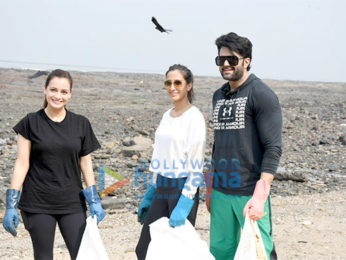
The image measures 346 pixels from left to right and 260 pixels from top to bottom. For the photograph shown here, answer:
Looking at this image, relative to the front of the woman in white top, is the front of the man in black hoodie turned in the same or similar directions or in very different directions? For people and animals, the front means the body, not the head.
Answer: same or similar directions

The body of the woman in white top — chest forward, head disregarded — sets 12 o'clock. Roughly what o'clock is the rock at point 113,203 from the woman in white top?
The rock is roughly at 4 o'clock from the woman in white top.

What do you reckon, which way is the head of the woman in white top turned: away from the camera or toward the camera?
toward the camera

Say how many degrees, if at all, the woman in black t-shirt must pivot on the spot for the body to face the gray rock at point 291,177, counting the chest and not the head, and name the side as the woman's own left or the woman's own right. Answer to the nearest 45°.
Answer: approximately 135° to the woman's own left

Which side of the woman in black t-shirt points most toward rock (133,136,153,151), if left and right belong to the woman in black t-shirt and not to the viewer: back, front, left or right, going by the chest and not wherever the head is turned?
back

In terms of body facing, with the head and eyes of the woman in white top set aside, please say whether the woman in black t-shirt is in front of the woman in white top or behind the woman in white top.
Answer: in front

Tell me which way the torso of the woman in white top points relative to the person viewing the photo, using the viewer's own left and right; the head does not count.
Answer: facing the viewer and to the left of the viewer

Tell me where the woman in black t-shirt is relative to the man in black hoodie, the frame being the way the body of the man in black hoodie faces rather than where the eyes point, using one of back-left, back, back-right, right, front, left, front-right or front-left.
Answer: front-right

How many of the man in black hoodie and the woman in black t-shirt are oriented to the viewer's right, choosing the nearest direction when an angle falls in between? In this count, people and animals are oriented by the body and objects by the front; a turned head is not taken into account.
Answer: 0

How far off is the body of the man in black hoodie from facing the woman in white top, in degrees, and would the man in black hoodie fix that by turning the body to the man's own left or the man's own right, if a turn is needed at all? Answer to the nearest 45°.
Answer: approximately 45° to the man's own right

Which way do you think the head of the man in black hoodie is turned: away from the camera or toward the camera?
toward the camera

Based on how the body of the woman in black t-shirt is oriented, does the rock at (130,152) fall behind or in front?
behind

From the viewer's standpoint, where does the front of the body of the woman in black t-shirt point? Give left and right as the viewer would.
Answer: facing the viewer

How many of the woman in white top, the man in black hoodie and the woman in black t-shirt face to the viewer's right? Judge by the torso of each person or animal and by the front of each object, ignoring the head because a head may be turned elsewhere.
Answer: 0
